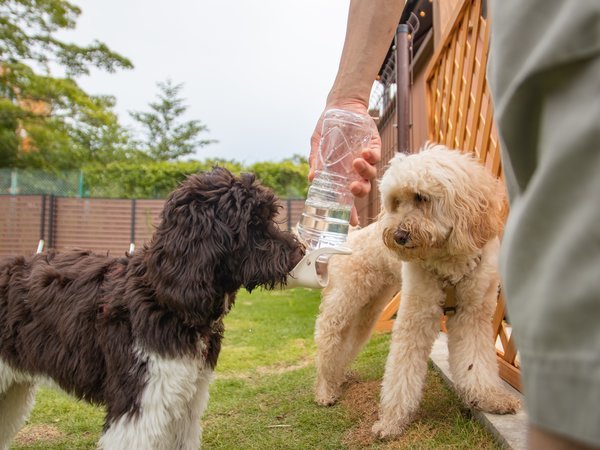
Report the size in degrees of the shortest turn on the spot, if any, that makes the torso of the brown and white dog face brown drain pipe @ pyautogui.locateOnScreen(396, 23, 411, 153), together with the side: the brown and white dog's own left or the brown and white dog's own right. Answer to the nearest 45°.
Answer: approximately 45° to the brown and white dog's own left

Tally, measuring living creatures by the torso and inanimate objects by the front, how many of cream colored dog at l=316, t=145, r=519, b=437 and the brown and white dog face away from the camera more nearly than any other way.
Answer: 0

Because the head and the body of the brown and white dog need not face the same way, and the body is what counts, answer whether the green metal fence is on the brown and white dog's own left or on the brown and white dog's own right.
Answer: on the brown and white dog's own left

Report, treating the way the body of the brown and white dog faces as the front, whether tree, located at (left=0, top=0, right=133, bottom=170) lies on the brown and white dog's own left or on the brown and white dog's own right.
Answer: on the brown and white dog's own left

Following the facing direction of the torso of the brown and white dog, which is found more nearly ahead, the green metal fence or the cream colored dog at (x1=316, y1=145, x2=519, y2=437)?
the cream colored dog

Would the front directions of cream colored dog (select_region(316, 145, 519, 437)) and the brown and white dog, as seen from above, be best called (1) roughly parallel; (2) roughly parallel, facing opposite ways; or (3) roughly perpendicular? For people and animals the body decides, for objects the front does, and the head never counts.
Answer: roughly perpendicular

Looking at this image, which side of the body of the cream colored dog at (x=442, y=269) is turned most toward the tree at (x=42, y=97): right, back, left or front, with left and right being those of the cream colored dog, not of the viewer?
back

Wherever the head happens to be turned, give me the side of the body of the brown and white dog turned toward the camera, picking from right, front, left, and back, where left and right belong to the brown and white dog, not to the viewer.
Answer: right

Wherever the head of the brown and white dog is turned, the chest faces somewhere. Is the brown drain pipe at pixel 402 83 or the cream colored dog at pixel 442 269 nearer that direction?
the cream colored dog

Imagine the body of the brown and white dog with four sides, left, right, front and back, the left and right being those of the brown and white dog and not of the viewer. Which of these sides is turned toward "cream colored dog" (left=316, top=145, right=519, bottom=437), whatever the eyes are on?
front

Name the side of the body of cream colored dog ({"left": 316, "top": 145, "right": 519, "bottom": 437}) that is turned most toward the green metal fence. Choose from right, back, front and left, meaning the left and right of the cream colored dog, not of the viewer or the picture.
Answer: back
